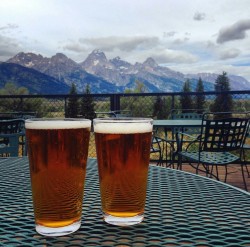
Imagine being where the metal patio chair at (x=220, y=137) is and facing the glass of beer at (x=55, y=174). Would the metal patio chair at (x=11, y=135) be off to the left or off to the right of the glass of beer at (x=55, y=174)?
right

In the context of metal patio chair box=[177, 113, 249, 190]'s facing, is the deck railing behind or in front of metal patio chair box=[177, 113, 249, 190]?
in front

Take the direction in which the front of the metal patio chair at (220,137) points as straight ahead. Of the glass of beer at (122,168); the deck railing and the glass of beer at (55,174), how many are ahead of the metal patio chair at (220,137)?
1

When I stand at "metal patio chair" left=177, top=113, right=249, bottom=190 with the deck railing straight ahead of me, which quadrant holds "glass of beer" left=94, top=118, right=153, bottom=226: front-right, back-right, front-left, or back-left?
back-left

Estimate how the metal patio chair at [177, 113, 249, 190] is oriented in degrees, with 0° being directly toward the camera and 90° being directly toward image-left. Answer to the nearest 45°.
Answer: approximately 135°

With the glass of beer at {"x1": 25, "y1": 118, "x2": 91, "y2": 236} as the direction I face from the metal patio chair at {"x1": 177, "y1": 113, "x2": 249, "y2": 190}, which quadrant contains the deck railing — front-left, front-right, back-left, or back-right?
back-right
